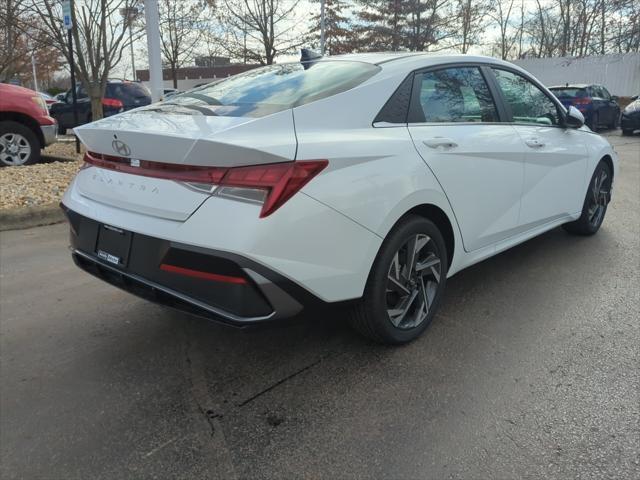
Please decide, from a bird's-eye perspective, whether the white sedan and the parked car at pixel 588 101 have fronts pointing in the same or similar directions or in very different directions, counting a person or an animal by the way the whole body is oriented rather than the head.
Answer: same or similar directions

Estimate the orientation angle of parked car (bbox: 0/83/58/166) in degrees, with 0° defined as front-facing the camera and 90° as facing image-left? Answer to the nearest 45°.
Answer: approximately 270°

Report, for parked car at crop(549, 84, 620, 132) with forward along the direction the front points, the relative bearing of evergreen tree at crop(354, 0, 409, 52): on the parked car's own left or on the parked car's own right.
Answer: on the parked car's own left

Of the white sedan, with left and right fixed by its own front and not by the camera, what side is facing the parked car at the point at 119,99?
left

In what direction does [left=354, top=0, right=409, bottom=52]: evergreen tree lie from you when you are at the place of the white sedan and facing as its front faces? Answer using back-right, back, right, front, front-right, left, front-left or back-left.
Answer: front-left

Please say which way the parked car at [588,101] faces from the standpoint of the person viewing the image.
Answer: facing away from the viewer and to the right of the viewer

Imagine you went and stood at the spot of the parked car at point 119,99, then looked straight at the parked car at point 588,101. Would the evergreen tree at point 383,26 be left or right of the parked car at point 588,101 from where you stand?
left

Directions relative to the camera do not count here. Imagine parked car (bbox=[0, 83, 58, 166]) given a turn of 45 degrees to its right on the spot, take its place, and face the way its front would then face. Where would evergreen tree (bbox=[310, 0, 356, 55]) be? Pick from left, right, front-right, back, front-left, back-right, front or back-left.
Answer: left

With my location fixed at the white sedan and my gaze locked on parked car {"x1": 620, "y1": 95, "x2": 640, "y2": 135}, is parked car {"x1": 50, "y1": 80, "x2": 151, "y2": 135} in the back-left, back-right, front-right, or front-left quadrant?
front-left

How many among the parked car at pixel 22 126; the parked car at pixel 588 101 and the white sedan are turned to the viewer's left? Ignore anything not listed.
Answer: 0

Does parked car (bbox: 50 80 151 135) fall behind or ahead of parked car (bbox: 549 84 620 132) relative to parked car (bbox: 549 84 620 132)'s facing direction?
behind
